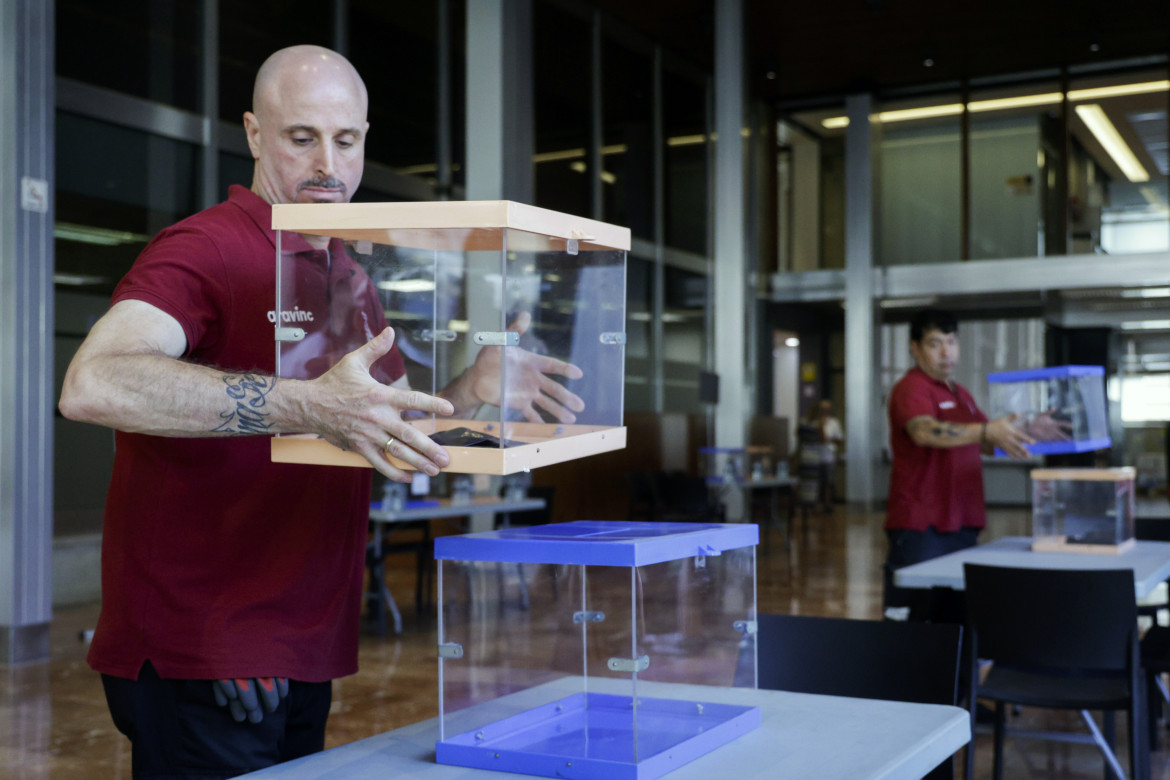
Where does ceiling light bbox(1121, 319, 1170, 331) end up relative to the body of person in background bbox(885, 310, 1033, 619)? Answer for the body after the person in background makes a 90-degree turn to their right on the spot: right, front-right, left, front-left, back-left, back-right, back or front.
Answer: back-right

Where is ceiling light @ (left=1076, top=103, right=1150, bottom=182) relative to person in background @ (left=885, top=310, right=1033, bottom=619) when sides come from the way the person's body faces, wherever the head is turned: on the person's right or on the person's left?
on the person's left

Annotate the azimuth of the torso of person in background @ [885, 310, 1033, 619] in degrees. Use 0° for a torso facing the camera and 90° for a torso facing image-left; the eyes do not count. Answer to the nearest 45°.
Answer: approximately 315°

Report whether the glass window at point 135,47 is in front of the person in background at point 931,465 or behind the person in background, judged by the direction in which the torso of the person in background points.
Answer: behind

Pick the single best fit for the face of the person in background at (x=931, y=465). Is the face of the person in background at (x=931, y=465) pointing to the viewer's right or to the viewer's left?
to the viewer's right

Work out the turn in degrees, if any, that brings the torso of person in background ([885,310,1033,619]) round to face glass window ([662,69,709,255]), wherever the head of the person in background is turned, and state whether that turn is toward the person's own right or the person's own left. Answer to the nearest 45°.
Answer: approximately 135° to the person's own left

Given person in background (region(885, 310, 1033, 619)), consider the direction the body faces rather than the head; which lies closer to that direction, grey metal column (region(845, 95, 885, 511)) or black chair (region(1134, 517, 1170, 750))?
the black chair

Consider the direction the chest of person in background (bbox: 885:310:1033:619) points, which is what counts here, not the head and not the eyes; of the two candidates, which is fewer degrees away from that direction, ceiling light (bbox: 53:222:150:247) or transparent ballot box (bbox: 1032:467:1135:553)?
the transparent ballot box

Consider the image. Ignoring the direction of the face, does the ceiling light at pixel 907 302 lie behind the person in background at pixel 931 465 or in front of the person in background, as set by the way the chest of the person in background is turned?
behind

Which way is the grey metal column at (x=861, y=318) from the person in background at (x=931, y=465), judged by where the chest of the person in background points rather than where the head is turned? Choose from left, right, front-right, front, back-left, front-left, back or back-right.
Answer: back-left

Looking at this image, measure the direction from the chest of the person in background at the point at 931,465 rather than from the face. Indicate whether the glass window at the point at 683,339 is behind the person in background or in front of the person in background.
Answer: behind
